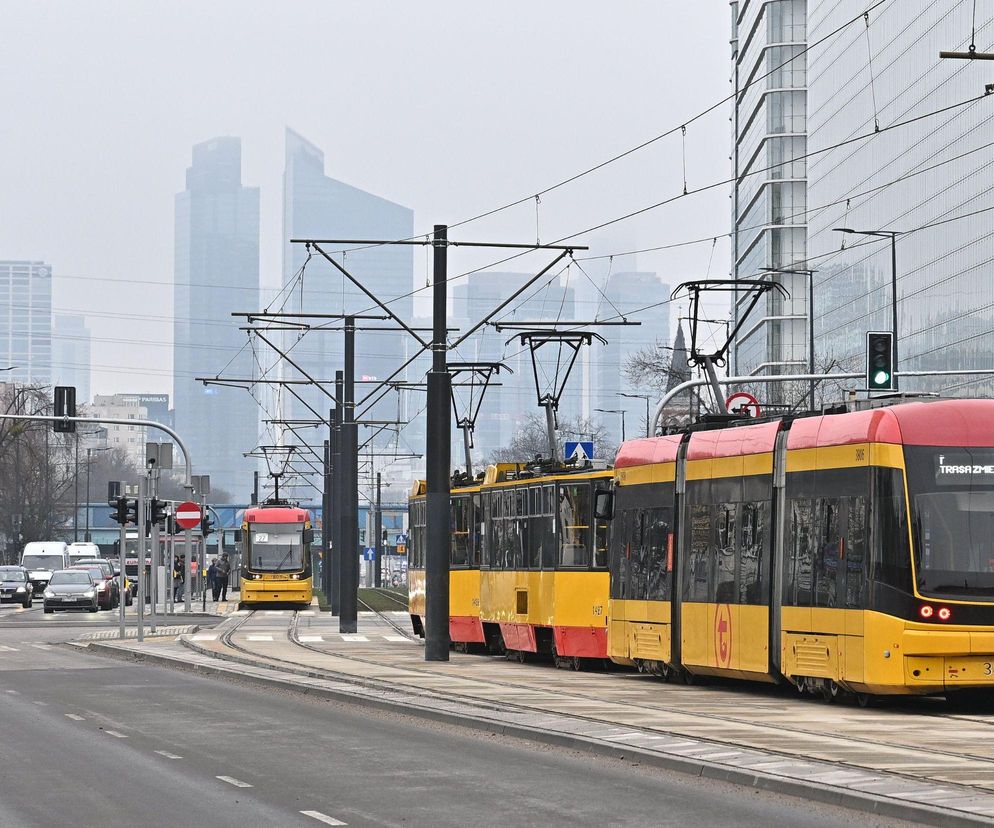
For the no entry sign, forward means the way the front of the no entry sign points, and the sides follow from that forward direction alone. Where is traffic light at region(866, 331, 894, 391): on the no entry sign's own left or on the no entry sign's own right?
on the no entry sign's own left

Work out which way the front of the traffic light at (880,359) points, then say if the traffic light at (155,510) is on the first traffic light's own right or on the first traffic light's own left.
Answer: on the first traffic light's own right

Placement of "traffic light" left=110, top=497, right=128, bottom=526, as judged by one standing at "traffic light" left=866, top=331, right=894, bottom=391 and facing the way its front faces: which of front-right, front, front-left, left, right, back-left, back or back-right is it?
right

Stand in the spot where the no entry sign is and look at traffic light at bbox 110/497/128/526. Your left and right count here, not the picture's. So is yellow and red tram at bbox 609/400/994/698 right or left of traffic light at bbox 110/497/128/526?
left

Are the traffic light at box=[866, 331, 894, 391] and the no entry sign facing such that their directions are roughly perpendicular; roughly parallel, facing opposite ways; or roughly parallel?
roughly parallel

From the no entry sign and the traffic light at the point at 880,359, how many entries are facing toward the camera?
2

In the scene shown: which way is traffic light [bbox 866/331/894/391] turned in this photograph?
toward the camera

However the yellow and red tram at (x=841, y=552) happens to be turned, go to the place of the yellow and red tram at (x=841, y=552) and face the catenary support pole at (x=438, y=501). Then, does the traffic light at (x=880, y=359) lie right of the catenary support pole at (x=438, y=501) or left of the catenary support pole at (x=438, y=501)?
right

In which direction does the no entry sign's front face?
toward the camera

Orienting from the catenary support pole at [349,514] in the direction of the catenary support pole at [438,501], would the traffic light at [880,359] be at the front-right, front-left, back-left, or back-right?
front-left

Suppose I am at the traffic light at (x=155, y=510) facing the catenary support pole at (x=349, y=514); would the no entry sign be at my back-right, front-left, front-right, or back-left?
front-left

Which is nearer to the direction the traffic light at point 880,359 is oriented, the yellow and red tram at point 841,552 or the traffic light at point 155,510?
the yellow and red tram

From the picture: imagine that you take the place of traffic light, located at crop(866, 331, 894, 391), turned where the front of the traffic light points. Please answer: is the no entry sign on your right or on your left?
on your right
